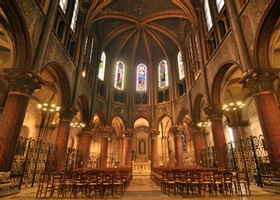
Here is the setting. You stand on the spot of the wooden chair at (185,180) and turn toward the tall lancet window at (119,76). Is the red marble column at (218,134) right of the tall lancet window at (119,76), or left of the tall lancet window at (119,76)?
right

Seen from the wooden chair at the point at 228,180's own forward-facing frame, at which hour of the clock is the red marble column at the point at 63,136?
The red marble column is roughly at 9 o'clock from the wooden chair.

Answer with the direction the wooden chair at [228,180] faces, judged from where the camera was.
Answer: facing away from the viewer

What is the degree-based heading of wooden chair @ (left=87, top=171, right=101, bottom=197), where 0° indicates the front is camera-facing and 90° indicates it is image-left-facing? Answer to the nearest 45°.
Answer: approximately 180°

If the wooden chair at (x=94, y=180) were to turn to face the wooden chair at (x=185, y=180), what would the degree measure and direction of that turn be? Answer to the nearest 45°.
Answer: approximately 90° to its right

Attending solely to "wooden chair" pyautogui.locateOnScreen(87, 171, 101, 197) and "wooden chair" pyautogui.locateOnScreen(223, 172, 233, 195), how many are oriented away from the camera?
2

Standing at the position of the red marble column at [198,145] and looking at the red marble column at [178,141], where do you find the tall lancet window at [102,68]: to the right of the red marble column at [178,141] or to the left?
left

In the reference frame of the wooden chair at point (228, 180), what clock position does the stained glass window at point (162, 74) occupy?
The stained glass window is roughly at 11 o'clock from the wooden chair.

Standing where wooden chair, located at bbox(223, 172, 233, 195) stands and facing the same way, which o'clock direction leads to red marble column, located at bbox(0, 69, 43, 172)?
The red marble column is roughly at 8 o'clock from the wooden chair.

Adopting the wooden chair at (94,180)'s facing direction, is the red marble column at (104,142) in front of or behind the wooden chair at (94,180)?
in front

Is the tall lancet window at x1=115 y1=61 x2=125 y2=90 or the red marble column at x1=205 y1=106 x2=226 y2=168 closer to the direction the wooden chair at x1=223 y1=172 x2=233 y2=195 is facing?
the red marble column

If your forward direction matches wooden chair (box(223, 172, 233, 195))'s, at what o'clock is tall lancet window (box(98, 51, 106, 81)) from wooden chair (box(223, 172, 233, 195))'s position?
The tall lancet window is roughly at 10 o'clock from the wooden chair.

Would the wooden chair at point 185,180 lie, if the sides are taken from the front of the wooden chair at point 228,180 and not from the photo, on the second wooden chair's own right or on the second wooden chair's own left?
on the second wooden chair's own left
